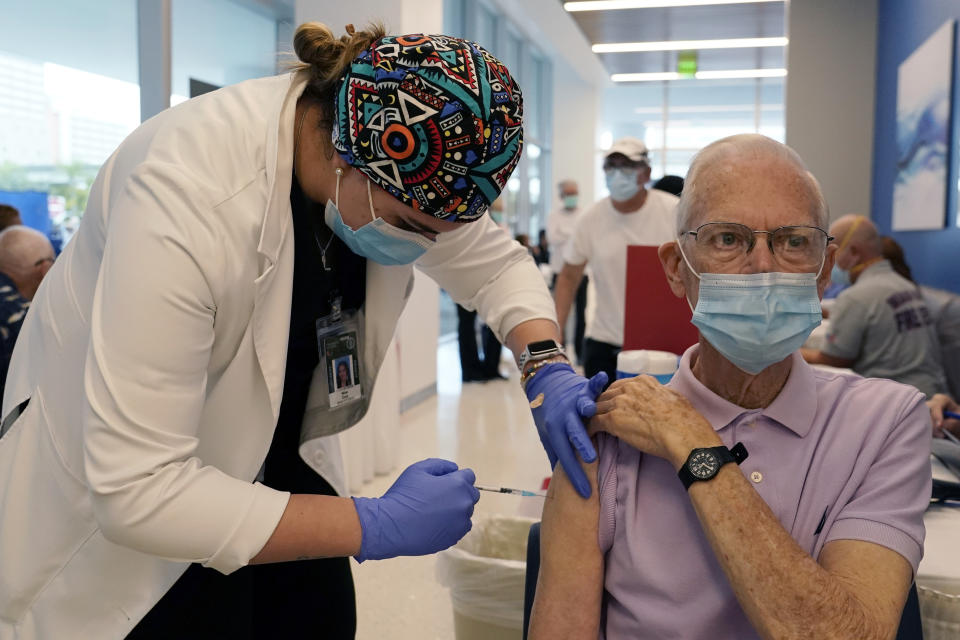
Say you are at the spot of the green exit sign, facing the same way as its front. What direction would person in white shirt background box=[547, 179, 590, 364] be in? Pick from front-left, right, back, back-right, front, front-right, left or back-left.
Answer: front-right

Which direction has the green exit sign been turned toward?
toward the camera

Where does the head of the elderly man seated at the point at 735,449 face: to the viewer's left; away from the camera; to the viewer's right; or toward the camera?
toward the camera

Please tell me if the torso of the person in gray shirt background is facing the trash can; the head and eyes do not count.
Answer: no

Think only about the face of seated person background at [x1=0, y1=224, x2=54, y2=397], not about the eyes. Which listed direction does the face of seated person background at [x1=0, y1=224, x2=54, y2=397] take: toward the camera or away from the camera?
toward the camera

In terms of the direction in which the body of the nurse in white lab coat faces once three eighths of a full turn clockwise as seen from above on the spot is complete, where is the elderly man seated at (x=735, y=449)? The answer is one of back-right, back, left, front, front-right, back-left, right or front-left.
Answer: back

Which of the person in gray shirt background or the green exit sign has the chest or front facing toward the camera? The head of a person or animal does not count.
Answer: the green exit sign

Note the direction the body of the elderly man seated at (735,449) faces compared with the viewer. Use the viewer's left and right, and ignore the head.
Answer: facing the viewer

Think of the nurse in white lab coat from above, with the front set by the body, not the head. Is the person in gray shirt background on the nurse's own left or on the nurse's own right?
on the nurse's own left

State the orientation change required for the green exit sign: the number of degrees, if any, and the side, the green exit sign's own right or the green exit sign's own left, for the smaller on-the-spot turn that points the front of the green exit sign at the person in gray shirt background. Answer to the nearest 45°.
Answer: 0° — it already faces them

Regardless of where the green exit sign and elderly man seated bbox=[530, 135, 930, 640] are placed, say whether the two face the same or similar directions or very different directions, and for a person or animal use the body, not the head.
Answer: same or similar directions

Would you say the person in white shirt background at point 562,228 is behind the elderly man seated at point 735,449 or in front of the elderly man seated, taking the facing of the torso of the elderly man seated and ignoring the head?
behind

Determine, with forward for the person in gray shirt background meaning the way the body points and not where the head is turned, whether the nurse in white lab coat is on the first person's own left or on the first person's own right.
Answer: on the first person's own left
